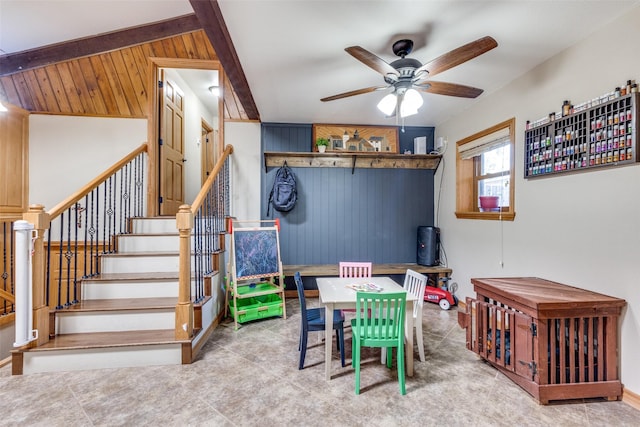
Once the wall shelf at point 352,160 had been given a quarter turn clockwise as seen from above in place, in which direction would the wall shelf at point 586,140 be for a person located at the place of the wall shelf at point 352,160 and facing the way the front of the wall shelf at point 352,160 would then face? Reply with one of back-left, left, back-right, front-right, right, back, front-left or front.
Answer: back-left

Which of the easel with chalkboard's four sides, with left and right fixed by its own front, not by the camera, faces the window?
left

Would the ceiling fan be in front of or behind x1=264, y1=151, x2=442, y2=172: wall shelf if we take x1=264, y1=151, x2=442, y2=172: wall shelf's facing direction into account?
in front

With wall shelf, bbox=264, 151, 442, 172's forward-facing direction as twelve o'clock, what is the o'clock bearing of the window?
The window is roughly at 10 o'clock from the wall shelf.

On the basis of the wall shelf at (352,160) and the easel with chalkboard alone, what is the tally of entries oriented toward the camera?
2

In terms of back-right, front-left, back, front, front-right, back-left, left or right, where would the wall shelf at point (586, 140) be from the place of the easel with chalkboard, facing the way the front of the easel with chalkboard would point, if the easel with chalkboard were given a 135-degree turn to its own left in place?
right

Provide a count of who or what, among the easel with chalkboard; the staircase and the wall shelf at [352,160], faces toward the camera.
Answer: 3

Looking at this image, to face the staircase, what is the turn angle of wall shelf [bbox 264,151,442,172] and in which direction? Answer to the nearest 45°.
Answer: approximately 45° to its right

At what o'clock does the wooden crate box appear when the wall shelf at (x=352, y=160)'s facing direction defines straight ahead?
The wooden crate box is roughly at 11 o'clock from the wall shelf.

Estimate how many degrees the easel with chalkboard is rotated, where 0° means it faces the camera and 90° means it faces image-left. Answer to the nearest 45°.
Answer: approximately 0°

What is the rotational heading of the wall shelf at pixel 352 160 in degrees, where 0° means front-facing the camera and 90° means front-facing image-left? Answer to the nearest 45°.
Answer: approximately 0°
